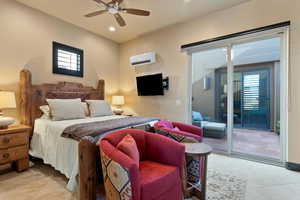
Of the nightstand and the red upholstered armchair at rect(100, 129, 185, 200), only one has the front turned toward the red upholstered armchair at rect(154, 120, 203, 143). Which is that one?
the nightstand

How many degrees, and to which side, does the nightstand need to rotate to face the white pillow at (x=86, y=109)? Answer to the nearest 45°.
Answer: approximately 45° to its left

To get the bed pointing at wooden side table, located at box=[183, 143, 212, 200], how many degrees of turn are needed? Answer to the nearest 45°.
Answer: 0° — it already faces it

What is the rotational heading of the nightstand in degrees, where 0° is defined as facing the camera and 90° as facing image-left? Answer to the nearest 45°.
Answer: approximately 315°

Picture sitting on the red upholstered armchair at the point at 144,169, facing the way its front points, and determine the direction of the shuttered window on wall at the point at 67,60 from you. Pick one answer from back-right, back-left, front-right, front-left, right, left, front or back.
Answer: back
